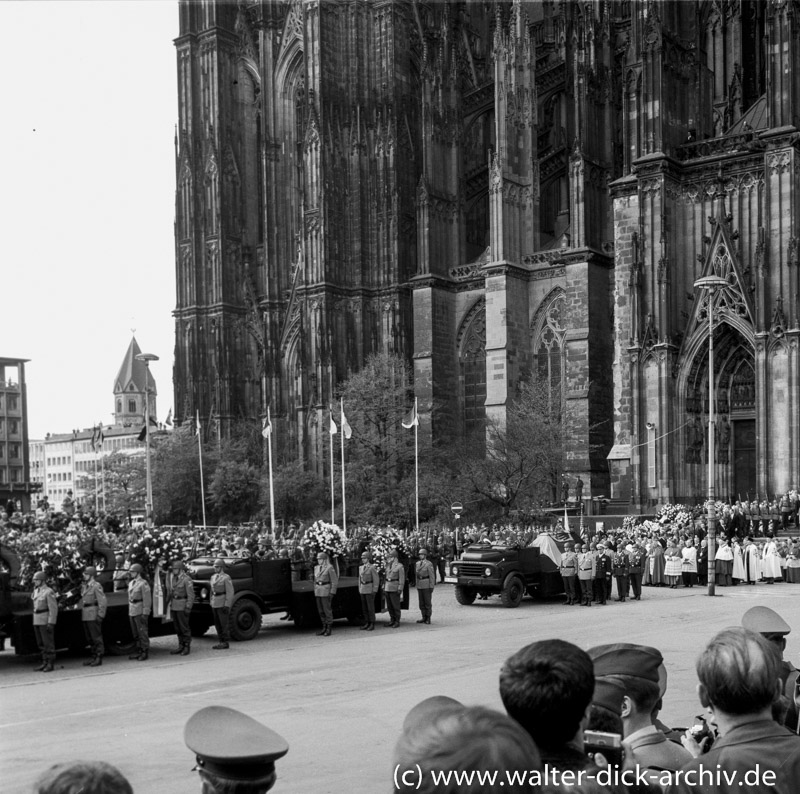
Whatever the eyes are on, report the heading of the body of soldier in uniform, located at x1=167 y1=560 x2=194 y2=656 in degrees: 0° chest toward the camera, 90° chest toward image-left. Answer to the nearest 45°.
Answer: approximately 45°

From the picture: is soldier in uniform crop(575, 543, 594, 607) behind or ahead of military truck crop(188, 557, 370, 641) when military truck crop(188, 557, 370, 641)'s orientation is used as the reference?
behind

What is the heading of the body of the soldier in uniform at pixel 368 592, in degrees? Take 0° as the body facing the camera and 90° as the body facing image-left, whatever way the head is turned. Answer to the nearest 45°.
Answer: approximately 45°

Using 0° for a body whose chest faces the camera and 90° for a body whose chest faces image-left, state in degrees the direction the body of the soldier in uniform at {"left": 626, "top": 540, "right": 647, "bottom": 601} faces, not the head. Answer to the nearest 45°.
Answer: approximately 45°

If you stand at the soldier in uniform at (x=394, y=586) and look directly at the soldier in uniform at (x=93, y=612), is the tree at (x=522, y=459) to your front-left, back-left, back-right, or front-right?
back-right
